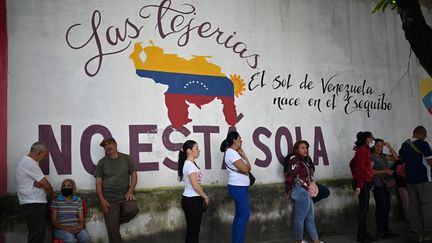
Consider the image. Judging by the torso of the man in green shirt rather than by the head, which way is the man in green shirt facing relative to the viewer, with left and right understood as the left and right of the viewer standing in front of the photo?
facing the viewer

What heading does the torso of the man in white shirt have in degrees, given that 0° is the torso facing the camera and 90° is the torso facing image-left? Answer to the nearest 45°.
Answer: approximately 270°

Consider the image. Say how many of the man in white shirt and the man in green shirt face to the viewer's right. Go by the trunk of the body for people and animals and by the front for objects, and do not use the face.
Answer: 1

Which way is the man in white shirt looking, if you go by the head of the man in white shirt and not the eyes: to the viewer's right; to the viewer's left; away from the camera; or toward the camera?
to the viewer's right

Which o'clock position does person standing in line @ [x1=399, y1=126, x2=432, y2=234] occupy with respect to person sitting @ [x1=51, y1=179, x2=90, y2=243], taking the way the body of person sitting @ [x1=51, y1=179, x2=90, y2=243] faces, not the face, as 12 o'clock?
person standing in line @ [x1=399, y1=126, x2=432, y2=234] is roughly at 9 o'clock from person sitting @ [x1=51, y1=179, x2=90, y2=243].

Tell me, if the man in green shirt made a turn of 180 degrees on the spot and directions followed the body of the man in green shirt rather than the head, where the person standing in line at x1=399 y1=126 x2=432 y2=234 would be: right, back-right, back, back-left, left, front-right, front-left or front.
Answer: right

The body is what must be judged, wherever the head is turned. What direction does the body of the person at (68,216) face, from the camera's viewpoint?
toward the camera
